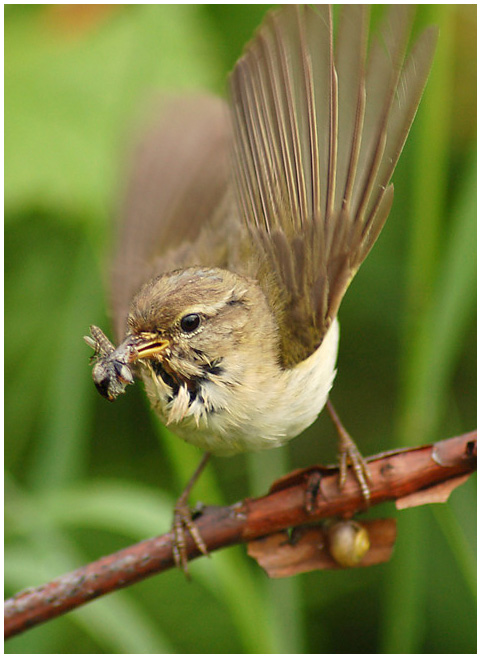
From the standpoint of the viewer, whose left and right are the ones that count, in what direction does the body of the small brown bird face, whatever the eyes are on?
facing the viewer and to the left of the viewer
